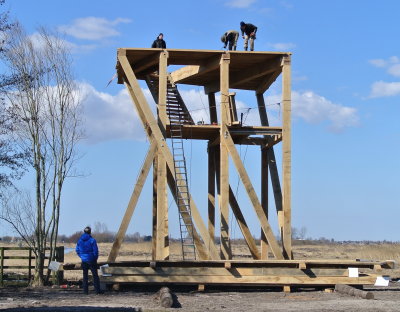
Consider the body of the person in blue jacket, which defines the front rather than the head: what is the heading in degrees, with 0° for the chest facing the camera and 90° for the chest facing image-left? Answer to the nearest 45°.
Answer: approximately 180°

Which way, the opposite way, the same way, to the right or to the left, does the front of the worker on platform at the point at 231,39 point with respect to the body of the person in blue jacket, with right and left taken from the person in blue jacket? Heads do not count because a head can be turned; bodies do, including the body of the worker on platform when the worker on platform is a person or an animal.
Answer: to the left

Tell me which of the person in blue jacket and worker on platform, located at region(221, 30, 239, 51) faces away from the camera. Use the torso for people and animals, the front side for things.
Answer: the person in blue jacket

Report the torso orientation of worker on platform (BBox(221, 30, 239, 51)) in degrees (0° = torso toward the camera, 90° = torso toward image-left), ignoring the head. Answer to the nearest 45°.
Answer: approximately 90°

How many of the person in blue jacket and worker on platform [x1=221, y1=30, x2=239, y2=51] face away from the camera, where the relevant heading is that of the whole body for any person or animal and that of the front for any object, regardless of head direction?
1
